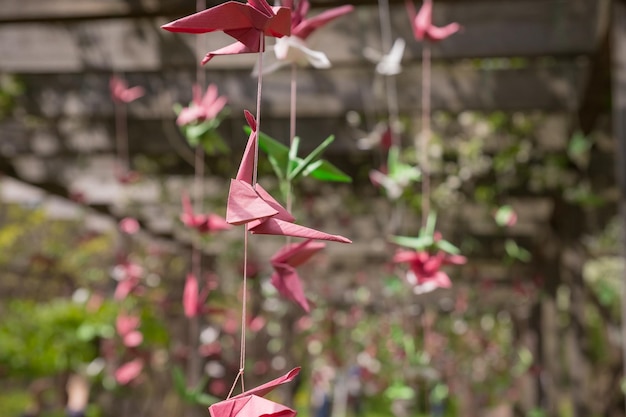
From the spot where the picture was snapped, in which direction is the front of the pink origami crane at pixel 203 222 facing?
facing to the left of the viewer
